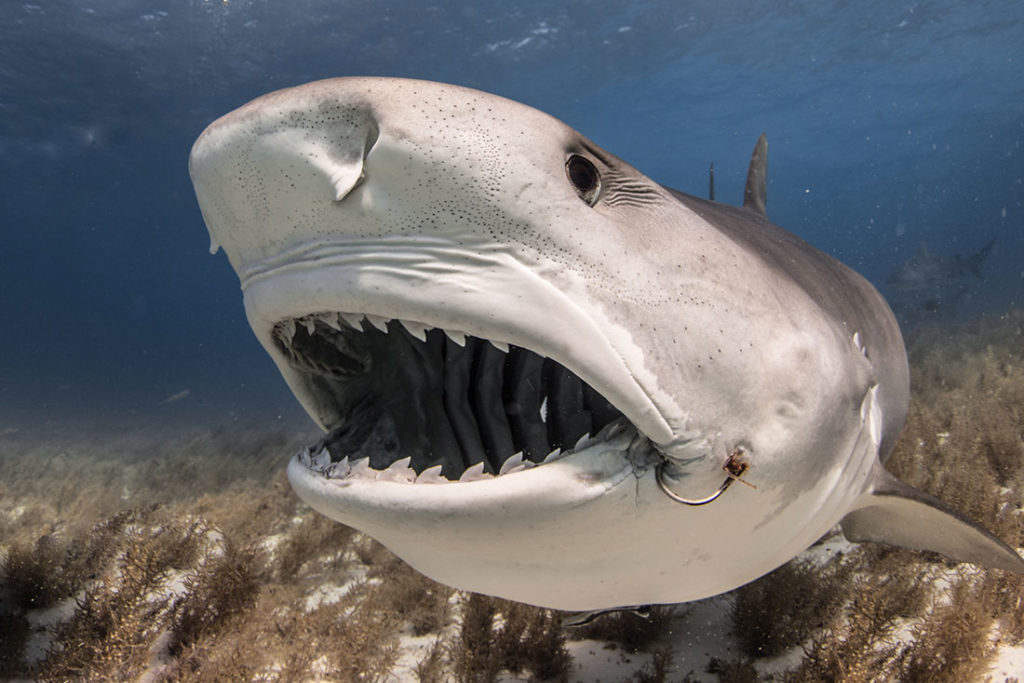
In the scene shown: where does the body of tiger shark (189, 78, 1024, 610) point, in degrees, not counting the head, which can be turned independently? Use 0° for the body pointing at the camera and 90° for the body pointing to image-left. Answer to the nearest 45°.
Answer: approximately 45°
